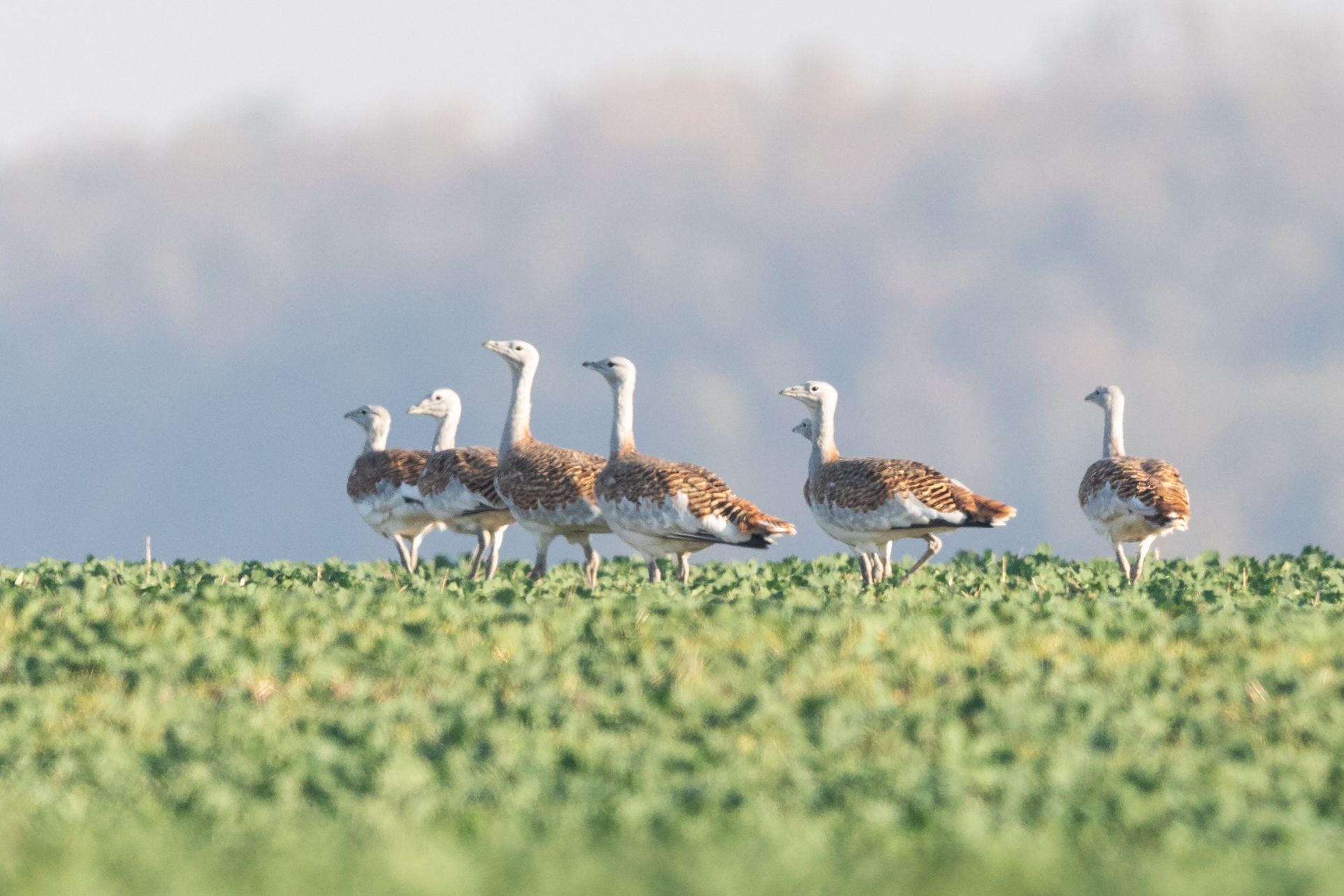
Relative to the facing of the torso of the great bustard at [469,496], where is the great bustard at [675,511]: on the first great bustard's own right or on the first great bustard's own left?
on the first great bustard's own left

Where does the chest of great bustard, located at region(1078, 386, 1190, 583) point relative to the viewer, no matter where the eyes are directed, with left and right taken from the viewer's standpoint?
facing away from the viewer and to the left of the viewer

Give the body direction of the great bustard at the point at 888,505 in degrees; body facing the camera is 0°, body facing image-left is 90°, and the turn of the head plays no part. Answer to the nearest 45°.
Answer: approximately 90°

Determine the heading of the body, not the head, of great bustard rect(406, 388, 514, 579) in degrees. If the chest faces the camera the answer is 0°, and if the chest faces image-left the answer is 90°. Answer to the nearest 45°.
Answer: approximately 90°

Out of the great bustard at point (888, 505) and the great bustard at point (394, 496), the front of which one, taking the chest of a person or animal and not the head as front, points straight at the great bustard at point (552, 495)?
the great bustard at point (888, 505)

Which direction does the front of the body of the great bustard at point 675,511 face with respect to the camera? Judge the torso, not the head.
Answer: to the viewer's left

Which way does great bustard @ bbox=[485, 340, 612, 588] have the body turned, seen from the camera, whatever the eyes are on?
to the viewer's left

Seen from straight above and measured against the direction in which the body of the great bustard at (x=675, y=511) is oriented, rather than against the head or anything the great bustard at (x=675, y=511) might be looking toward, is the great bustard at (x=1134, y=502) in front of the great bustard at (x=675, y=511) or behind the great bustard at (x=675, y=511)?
behind

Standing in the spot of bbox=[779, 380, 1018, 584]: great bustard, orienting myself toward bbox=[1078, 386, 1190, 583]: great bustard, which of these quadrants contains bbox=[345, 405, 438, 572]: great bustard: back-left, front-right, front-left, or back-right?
back-left

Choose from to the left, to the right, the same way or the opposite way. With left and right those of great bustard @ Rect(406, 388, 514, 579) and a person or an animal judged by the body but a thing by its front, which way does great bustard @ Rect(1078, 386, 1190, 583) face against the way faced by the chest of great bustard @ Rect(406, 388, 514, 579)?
to the right

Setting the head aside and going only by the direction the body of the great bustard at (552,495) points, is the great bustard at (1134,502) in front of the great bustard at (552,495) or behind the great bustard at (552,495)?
behind

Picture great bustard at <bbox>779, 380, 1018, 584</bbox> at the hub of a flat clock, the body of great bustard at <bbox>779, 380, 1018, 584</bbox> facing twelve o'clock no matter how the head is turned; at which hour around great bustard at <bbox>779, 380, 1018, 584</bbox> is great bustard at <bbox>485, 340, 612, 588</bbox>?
great bustard at <bbox>485, 340, 612, 588</bbox> is roughly at 12 o'clock from great bustard at <bbox>779, 380, 1018, 584</bbox>.

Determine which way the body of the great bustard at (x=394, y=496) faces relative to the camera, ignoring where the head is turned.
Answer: to the viewer's left
